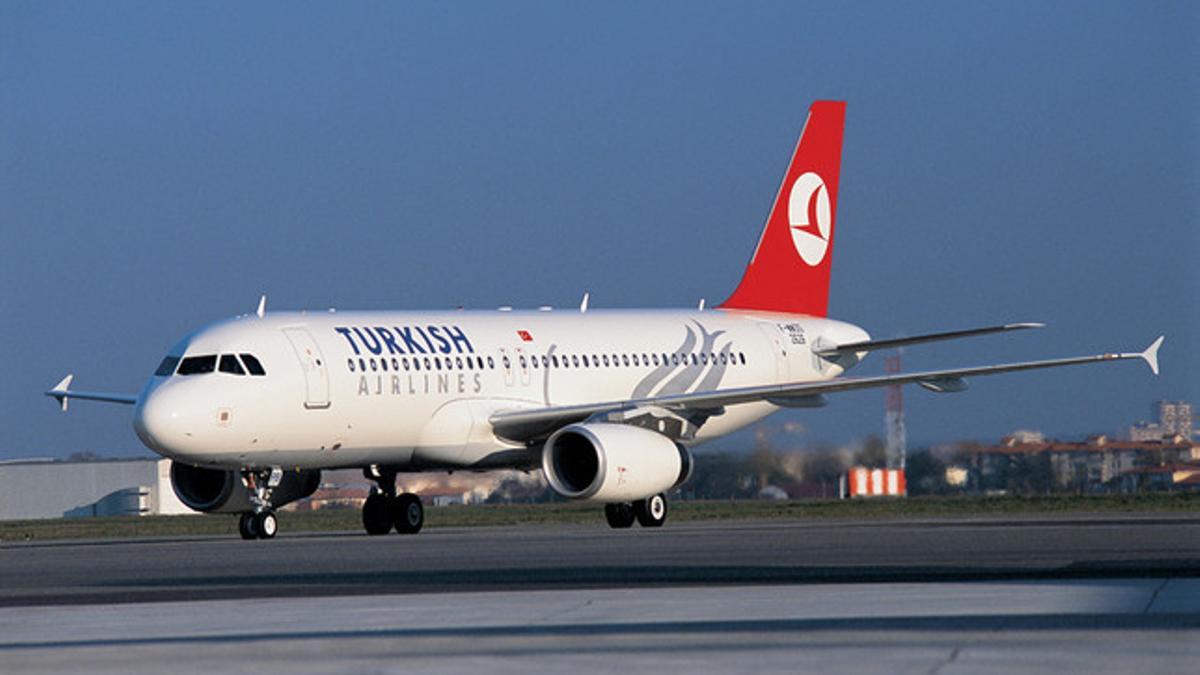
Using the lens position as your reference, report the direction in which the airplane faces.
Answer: facing the viewer and to the left of the viewer

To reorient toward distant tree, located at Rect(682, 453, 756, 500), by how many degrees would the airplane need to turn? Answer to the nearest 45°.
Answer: approximately 180°

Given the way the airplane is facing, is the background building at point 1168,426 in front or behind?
behind

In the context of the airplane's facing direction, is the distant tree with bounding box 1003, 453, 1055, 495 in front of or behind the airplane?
behind

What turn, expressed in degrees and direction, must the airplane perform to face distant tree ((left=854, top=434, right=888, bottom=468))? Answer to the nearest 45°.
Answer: approximately 180°

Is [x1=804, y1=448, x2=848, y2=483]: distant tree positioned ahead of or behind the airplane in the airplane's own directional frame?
behind

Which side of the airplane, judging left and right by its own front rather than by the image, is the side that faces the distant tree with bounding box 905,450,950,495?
back
